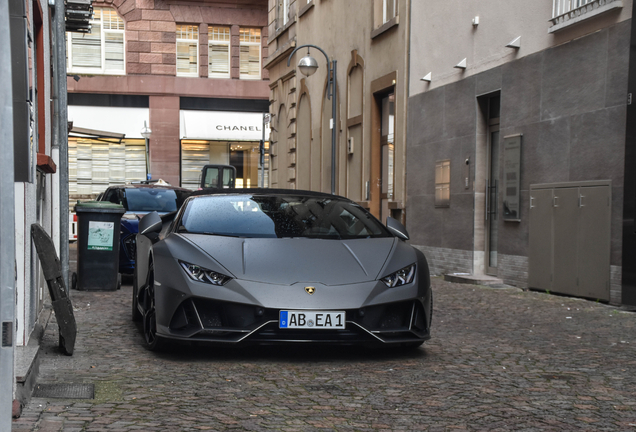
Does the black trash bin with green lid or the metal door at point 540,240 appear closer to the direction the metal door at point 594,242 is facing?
the black trash bin with green lid

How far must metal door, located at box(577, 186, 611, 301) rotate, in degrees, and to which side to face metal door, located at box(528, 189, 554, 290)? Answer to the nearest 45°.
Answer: approximately 90° to its right

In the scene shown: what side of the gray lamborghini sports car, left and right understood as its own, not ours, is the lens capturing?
front

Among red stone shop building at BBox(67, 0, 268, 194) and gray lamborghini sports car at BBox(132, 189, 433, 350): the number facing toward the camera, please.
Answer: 2

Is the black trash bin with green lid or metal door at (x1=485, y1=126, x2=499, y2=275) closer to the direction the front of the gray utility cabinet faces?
the black trash bin with green lid

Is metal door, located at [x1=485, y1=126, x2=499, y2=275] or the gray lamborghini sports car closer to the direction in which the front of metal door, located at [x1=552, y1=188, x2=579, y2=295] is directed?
the gray lamborghini sports car

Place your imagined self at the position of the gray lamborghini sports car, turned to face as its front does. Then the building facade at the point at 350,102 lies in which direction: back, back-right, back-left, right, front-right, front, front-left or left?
back

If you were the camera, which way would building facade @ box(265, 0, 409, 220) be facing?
facing the viewer and to the left of the viewer

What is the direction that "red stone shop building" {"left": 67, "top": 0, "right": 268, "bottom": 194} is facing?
toward the camera

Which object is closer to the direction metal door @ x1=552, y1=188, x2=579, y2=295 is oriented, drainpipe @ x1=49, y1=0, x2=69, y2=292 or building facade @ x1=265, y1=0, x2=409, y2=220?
the drainpipe
